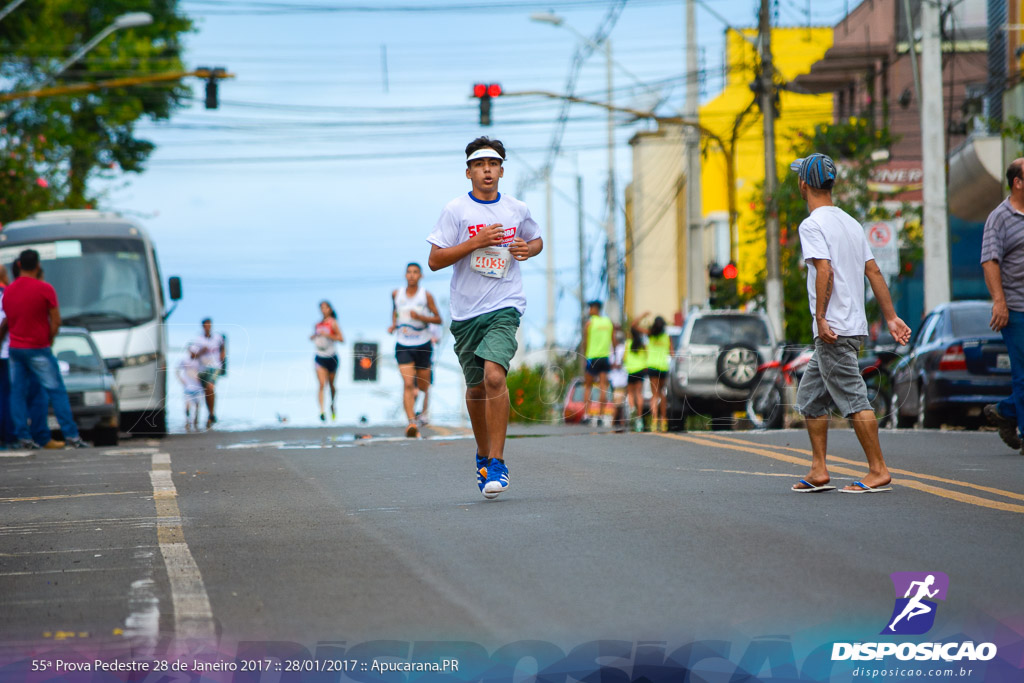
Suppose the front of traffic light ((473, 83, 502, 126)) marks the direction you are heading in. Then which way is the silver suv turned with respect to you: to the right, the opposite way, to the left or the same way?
the opposite way

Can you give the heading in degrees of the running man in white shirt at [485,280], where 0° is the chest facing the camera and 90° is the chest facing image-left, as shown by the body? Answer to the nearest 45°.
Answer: approximately 0°

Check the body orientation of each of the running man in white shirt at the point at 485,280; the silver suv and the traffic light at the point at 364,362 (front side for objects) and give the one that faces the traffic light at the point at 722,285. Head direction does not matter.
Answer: the silver suv

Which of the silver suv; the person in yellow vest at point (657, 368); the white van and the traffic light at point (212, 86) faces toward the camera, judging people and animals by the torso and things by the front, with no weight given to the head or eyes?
the white van

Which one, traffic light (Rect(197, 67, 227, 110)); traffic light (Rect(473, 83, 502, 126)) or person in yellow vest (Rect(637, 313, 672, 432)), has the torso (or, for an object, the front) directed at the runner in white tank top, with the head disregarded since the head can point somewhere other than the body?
traffic light (Rect(473, 83, 502, 126))

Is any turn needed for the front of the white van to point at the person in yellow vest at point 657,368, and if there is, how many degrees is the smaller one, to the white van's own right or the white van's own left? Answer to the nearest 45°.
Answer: approximately 90° to the white van's own left

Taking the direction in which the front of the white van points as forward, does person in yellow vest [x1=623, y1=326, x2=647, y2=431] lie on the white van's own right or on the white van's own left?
on the white van's own left

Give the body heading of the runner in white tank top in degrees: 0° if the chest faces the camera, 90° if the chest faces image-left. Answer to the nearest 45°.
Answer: approximately 0°

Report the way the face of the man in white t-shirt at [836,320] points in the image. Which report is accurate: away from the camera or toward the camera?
away from the camera
